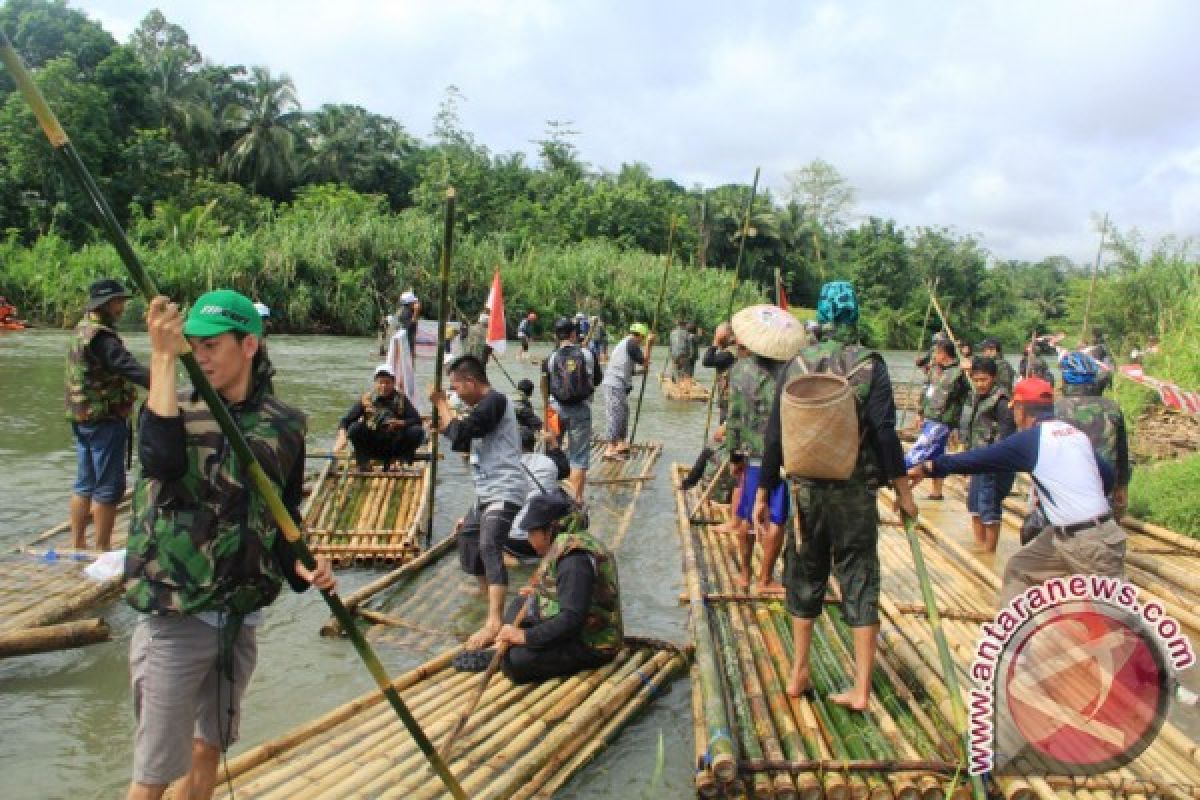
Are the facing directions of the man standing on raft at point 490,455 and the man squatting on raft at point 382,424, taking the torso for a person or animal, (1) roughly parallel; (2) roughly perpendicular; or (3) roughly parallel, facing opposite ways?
roughly perpendicular

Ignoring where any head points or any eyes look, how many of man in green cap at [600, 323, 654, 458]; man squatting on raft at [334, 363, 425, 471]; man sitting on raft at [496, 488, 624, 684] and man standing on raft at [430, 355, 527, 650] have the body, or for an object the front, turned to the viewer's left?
2

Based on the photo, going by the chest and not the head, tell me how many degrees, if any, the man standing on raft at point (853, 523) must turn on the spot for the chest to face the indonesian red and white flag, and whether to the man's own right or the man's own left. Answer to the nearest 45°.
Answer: approximately 45° to the man's own left

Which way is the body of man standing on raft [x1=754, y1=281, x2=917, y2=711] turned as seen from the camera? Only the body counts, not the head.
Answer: away from the camera

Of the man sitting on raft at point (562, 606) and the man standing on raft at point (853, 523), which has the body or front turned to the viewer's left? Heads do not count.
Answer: the man sitting on raft

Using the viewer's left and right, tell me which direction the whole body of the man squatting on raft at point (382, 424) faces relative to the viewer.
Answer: facing the viewer

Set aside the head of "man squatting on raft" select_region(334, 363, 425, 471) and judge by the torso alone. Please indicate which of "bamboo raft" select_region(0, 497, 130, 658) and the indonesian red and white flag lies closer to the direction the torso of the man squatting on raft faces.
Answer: the bamboo raft

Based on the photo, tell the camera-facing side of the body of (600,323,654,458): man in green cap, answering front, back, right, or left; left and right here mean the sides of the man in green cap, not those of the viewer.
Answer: right

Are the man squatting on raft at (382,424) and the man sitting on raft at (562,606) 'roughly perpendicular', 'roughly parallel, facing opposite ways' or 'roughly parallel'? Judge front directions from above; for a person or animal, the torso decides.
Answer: roughly perpendicular

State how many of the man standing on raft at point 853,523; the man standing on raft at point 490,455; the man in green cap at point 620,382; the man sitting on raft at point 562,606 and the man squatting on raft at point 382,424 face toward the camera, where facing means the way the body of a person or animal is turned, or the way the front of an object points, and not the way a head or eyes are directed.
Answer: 1

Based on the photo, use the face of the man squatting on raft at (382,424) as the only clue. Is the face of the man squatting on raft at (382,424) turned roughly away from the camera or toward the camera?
toward the camera

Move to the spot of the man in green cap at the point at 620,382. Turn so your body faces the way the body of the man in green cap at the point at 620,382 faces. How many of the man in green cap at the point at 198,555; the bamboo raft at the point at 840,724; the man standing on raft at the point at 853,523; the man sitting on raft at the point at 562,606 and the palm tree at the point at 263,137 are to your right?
4

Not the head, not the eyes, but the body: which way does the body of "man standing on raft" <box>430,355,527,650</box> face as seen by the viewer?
to the viewer's left

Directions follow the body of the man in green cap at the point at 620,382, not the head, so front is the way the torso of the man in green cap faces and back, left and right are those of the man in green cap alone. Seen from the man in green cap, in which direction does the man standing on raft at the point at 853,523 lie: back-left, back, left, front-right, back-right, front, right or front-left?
right

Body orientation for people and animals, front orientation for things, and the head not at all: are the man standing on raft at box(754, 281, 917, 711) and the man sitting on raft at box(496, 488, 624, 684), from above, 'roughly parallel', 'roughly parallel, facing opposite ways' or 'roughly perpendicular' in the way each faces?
roughly perpendicular

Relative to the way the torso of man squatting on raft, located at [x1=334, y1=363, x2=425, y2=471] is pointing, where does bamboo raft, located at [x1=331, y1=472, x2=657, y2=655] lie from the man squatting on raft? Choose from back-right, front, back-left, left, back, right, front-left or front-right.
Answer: front

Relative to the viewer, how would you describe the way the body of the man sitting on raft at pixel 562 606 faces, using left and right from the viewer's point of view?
facing to the left of the viewer

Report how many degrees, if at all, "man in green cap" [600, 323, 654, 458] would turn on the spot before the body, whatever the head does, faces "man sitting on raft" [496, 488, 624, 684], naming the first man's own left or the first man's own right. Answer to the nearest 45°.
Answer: approximately 90° to the first man's own right
